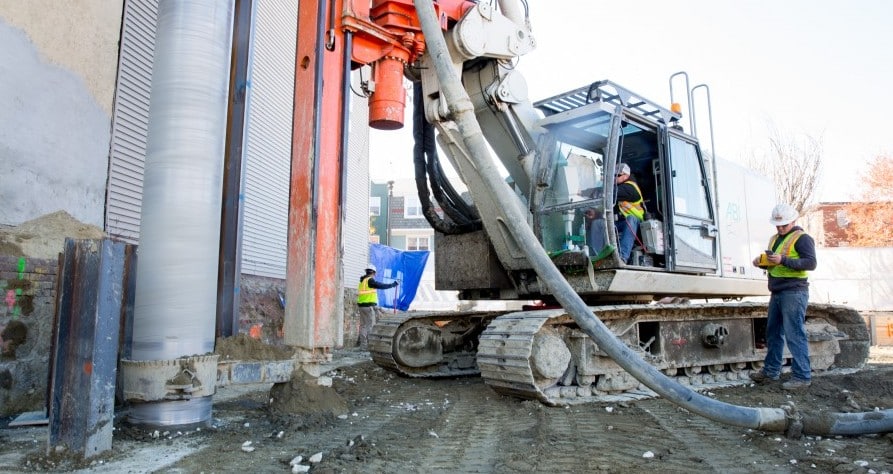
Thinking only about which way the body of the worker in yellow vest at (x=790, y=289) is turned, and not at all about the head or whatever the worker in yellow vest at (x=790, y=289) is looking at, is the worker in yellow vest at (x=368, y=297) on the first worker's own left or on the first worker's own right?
on the first worker's own right

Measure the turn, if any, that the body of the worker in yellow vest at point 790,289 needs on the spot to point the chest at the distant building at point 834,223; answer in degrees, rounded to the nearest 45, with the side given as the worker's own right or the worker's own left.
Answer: approximately 135° to the worker's own right

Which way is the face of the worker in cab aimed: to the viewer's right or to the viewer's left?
to the viewer's left

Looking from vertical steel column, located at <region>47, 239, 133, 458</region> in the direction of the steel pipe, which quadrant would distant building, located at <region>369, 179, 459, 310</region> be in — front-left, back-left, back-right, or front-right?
front-left

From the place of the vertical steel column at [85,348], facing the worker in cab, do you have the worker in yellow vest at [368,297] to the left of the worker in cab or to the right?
left

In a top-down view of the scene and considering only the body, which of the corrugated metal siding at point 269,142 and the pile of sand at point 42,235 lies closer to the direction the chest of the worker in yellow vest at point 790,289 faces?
the pile of sand

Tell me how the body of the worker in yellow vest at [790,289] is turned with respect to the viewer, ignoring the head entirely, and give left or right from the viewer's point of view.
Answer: facing the viewer and to the left of the viewer

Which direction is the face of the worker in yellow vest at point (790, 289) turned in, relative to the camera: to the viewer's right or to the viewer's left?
to the viewer's left

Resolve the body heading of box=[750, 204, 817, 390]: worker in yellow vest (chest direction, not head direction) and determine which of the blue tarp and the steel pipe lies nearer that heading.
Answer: the steel pipe

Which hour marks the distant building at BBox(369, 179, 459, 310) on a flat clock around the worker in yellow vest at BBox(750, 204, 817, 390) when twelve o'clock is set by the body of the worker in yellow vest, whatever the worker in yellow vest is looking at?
The distant building is roughly at 3 o'clock from the worker in yellow vest.

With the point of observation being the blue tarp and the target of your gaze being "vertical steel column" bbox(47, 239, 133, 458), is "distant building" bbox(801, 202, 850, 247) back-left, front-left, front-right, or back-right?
back-left

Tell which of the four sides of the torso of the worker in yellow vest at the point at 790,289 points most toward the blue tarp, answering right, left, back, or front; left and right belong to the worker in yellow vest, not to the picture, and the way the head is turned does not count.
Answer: right

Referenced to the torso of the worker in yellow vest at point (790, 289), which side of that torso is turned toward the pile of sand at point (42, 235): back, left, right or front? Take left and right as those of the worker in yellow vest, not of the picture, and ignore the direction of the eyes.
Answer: front

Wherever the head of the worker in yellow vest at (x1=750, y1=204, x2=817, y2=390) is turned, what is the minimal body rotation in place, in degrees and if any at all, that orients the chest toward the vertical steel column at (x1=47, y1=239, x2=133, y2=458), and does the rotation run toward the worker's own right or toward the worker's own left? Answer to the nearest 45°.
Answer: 0° — they already face it
